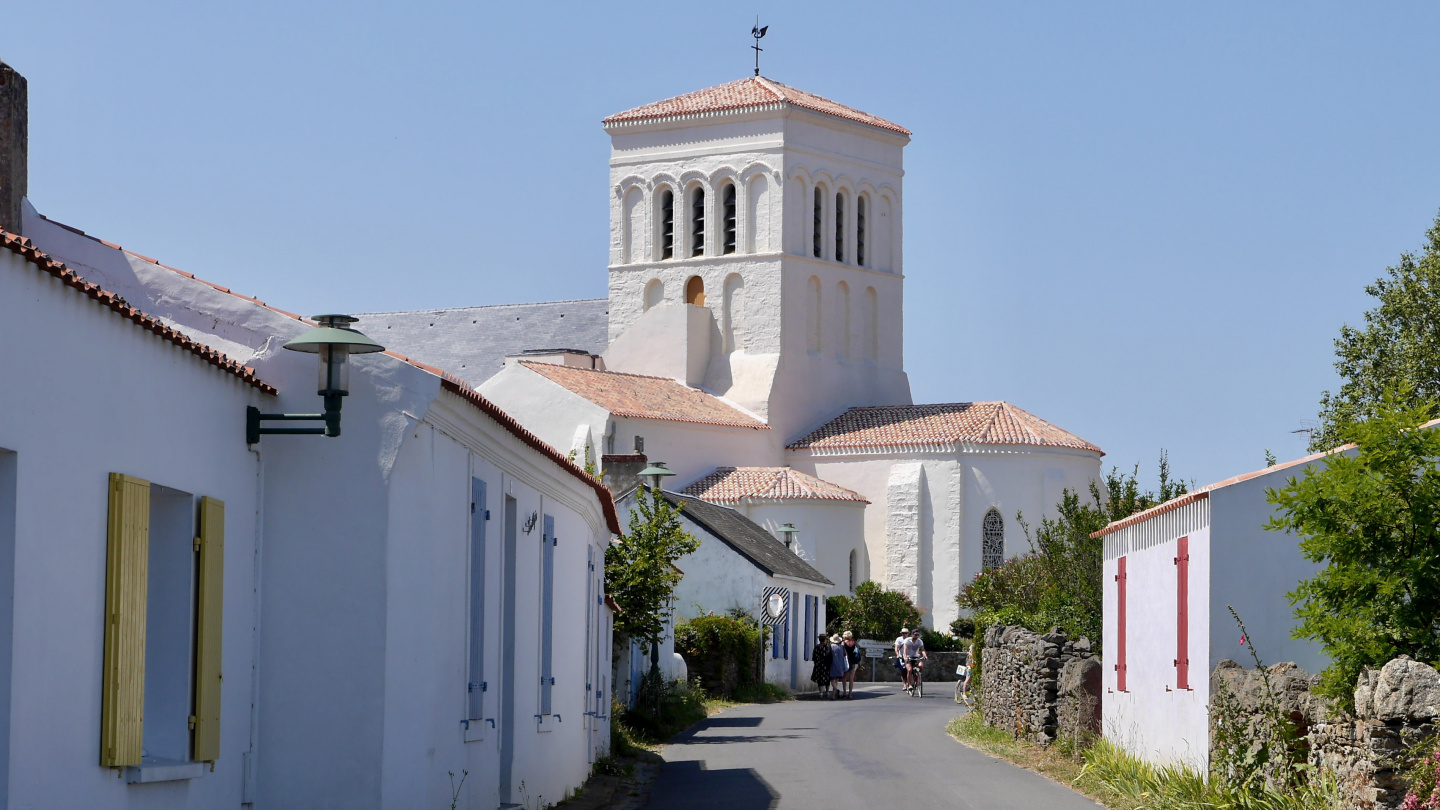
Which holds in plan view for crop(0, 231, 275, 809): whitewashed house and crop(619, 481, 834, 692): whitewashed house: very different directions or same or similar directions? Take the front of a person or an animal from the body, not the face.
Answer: same or similar directions

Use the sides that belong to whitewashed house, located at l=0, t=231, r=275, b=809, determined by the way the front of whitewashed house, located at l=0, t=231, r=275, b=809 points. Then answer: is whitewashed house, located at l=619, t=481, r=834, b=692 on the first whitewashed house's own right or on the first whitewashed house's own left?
on the first whitewashed house's own left

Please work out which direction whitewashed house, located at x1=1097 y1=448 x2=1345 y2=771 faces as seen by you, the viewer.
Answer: facing the viewer and to the left of the viewer

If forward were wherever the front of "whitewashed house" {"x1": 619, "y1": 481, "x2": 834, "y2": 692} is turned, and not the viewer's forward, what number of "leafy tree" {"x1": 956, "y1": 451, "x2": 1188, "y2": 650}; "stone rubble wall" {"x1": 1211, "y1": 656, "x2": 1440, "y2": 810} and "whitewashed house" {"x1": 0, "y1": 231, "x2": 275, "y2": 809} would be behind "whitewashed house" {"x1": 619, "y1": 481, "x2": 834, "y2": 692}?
0

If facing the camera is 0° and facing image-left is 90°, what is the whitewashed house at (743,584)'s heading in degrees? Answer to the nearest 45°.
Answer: approximately 315°

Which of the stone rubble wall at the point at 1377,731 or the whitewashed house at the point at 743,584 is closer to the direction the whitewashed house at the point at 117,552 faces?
the stone rubble wall

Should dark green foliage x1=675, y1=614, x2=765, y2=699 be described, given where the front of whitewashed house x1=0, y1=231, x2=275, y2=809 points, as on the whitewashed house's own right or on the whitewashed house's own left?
on the whitewashed house's own left

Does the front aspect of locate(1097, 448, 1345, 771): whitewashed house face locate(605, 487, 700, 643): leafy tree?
no
